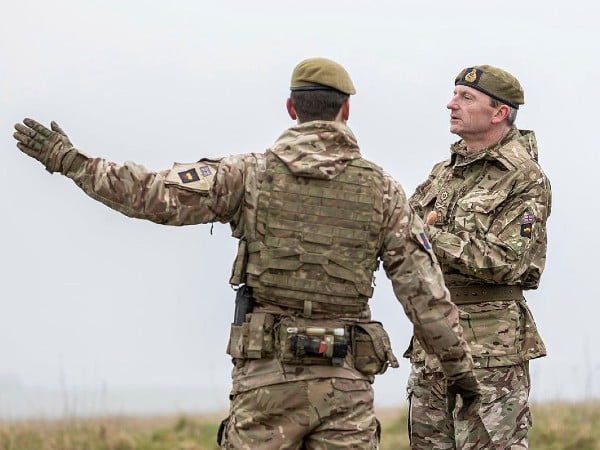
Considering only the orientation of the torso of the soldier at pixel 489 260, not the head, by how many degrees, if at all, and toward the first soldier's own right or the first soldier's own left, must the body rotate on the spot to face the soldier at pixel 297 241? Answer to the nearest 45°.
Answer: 0° — they already face them

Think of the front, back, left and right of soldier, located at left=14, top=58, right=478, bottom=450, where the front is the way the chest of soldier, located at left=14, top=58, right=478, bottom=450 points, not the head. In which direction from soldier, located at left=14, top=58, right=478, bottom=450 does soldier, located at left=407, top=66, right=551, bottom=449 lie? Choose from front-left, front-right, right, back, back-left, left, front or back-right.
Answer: front-right

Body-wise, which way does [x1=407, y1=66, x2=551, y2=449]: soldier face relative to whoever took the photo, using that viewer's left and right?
facing the viewer and to the left of the viewer

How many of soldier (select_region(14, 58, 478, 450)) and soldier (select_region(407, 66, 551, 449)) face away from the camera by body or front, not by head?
1

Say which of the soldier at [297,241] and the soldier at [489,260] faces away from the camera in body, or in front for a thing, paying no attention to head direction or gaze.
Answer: the soldier at [297,241]

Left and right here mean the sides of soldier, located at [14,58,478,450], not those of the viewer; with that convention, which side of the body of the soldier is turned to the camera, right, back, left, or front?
back
